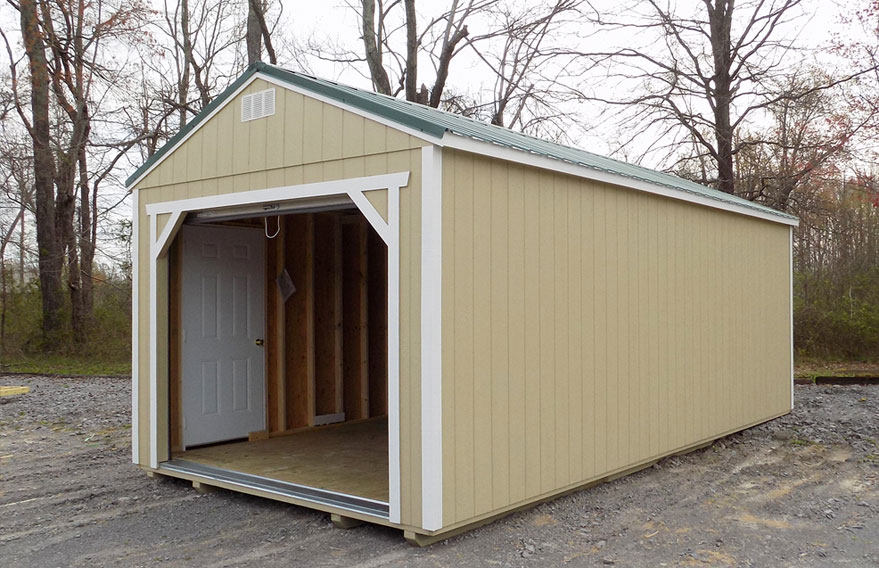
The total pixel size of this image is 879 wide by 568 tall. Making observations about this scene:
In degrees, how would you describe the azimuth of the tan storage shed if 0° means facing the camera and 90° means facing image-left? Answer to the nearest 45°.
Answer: approximately 45°

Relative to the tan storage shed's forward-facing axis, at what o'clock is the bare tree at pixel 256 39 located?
The bare tree is roughly at 4 o'clock from the tan storage shed.
